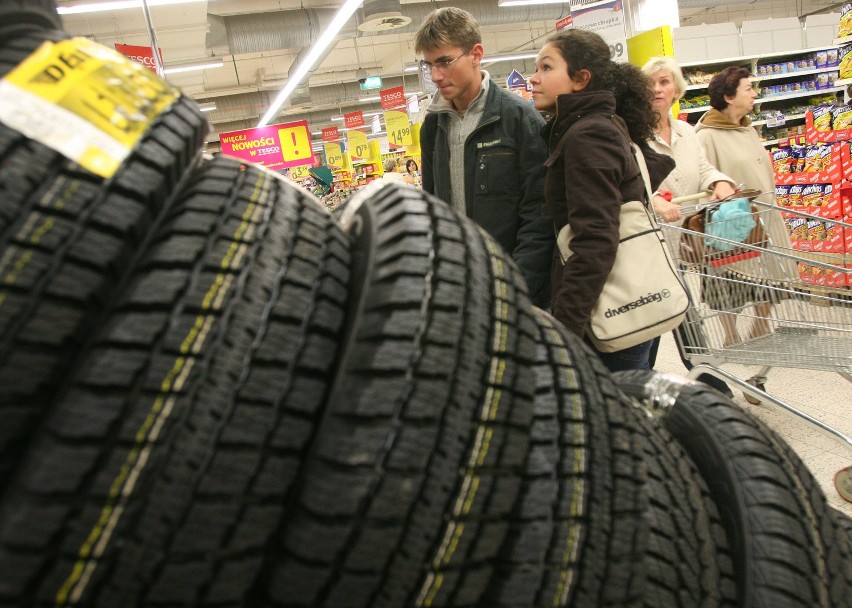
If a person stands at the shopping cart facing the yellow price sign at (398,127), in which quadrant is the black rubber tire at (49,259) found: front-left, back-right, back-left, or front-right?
back-left

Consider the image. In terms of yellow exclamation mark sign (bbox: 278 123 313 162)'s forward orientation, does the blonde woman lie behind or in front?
in front

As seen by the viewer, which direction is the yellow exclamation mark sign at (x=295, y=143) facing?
toward the camera

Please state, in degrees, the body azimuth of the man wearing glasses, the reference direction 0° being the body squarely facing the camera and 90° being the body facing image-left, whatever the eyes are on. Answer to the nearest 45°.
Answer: approximately 45°

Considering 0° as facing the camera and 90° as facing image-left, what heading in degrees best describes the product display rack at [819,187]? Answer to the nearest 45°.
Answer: approximately 45°

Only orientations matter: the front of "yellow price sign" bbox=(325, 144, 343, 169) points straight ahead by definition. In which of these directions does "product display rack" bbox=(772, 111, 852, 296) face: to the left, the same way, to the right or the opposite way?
to the right

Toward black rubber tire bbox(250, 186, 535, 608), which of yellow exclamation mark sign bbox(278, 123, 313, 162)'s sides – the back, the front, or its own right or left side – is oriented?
front

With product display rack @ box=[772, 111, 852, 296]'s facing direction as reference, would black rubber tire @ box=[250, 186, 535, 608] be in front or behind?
in front

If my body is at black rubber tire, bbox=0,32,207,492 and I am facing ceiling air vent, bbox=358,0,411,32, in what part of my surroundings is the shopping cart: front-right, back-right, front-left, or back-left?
front-right

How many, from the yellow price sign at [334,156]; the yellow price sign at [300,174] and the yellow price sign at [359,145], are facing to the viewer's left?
0

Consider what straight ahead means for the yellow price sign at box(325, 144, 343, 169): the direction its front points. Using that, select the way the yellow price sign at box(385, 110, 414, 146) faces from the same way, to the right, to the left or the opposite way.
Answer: the same way

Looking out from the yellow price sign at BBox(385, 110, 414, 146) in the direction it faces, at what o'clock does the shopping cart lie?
The shopping cart is roughly at 12 o'clock from the yellow price sign.

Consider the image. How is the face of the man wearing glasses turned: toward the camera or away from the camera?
toward the camera

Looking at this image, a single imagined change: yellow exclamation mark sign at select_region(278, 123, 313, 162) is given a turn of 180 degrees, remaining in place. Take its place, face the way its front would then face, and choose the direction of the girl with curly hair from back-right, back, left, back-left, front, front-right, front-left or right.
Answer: back

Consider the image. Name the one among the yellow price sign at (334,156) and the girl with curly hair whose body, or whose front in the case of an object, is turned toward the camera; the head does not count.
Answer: the yellow price sign

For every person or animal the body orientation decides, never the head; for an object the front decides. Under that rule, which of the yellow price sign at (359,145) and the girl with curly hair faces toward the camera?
the yellow price sign

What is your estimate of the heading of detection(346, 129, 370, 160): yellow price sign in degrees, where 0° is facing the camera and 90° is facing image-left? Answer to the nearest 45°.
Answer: approximately 0°
